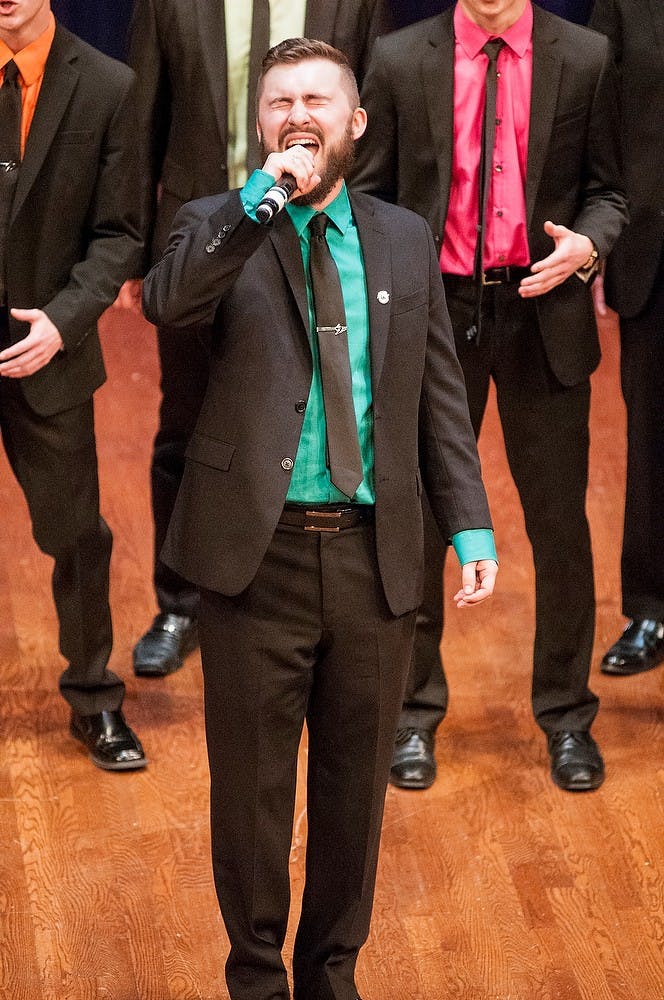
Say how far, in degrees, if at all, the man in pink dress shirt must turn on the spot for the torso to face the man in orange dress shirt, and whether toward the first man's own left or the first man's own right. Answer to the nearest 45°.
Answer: approximately 90° to the first man's own right

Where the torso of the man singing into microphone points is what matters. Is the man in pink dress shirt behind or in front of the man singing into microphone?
behind

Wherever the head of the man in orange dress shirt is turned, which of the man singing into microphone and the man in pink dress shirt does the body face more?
the man singing into microphone

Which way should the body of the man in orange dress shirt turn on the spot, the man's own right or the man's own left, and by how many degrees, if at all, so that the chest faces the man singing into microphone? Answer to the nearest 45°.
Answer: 0° — they already face them

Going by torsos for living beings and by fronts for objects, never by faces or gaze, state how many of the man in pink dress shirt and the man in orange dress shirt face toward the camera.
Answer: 2

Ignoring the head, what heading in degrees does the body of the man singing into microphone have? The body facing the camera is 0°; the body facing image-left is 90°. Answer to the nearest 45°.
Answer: approximately 0°

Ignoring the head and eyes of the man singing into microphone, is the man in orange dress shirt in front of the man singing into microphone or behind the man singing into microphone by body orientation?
behind

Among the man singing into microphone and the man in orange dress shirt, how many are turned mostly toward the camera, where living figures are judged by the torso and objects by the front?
2

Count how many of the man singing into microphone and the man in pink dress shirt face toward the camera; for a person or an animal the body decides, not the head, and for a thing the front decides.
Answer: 2

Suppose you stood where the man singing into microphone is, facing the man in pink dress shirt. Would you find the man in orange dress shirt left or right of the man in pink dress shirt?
left

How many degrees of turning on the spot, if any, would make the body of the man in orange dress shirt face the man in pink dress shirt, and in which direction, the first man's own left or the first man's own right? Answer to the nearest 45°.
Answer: approximately 90° to the first man's own left

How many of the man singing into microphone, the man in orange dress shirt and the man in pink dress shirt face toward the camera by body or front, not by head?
3
